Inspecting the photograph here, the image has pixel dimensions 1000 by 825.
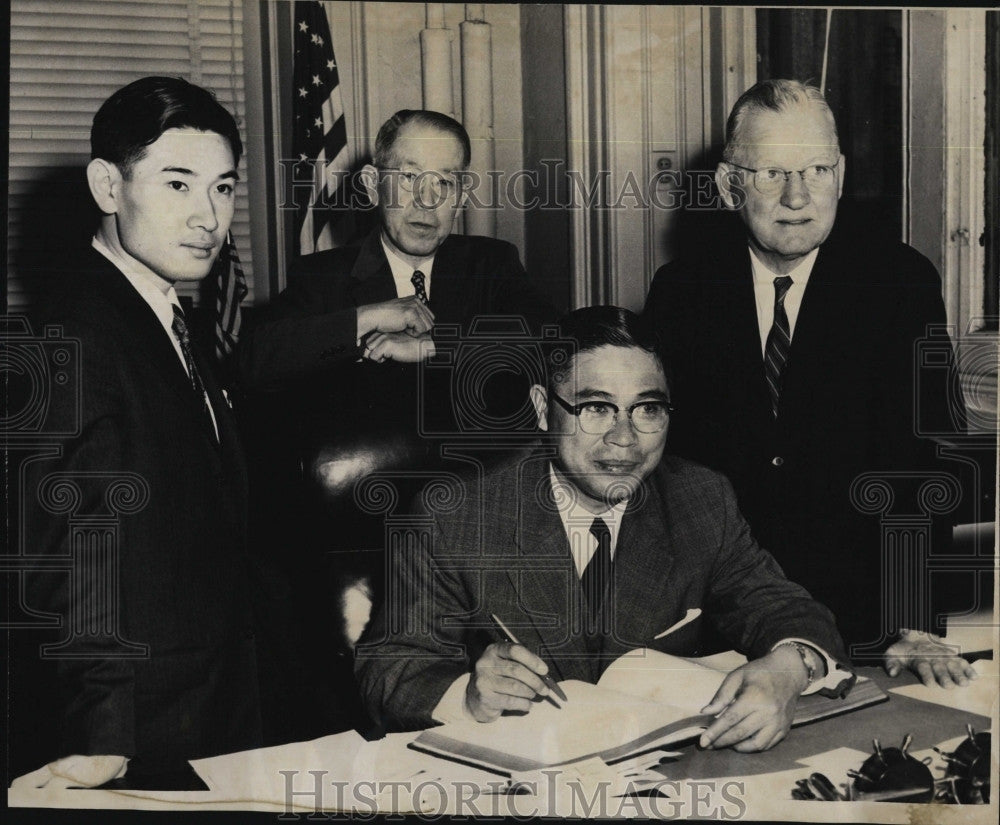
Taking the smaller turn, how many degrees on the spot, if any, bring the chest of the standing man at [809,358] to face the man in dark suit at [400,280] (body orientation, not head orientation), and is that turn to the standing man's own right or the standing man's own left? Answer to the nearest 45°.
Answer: approximately 90° to the standing man's own right

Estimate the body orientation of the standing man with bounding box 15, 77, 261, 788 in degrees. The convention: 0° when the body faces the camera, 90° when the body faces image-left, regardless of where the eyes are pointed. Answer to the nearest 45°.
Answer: approximately 315°

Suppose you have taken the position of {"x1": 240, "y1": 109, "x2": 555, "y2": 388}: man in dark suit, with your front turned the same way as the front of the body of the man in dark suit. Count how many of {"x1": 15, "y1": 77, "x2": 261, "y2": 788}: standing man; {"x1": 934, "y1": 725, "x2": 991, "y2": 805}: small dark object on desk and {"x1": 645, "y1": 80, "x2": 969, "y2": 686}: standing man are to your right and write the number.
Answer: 1

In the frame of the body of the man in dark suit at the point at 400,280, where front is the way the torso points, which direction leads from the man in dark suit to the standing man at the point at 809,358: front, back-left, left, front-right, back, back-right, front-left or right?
left

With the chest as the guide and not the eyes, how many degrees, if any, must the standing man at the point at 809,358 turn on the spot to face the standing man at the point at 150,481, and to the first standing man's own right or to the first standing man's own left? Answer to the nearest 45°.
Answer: approximately 90° to the first standing man's own right

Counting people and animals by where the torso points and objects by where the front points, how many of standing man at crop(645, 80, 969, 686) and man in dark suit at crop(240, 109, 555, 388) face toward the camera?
2

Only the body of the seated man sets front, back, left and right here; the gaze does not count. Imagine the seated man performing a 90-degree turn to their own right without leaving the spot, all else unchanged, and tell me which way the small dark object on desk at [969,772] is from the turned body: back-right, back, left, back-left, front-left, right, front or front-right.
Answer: back

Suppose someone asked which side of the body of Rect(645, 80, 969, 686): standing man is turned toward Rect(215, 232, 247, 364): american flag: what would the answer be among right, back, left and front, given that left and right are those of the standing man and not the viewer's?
right
